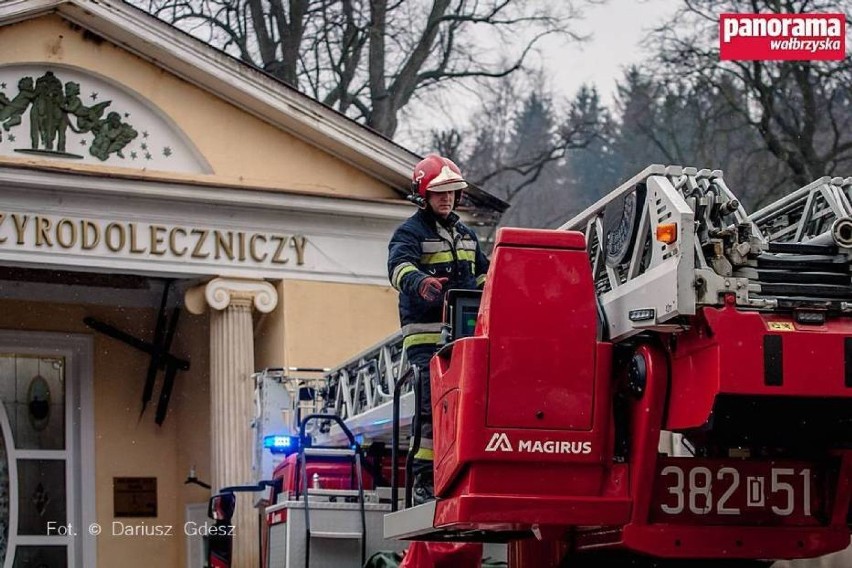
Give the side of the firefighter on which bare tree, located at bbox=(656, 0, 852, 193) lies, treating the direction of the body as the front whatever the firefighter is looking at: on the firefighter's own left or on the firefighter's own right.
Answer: on the firefighter's own left

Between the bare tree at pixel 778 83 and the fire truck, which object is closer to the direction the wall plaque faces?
the fire truck

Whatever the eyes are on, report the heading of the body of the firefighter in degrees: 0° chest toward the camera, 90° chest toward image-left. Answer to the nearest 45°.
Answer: approximately 315°

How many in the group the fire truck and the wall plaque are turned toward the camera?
1

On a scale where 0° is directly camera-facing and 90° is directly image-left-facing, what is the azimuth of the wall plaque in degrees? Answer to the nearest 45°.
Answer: approximately 0°

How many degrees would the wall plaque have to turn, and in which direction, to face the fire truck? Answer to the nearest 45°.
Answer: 0° — it already faces it

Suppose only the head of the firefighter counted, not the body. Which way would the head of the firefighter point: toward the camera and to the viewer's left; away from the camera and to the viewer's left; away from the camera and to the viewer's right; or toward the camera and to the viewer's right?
toward the camera and to the viewer's right

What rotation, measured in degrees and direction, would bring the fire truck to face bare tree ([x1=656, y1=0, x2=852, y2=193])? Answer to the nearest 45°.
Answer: approximately 45° to its right

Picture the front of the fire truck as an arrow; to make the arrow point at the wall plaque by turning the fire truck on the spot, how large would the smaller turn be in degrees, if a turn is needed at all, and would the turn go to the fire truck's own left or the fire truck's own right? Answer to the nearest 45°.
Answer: approximately 45° to the fire truck's own right

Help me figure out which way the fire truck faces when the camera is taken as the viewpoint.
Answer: facing away from the viewer and to the left of the viewer
